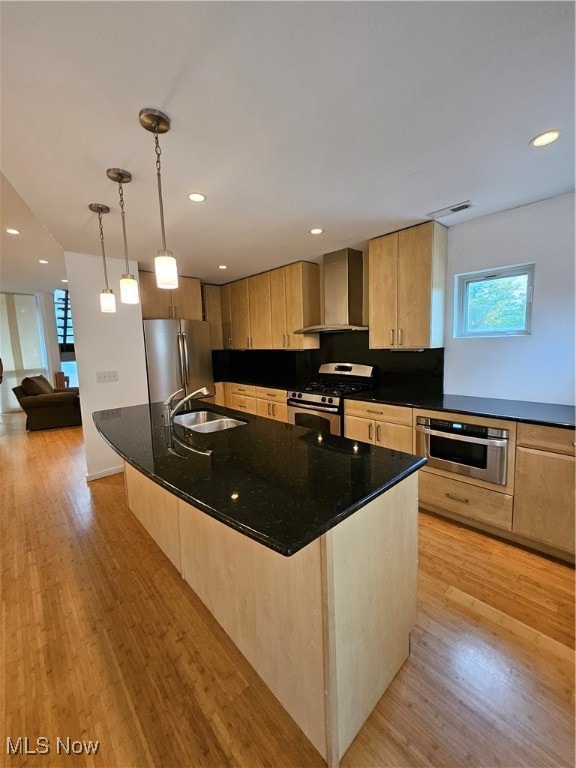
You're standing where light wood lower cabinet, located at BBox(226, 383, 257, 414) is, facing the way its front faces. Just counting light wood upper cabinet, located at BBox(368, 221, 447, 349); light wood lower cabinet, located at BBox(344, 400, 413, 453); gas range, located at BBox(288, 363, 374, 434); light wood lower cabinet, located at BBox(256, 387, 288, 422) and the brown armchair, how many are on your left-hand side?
4

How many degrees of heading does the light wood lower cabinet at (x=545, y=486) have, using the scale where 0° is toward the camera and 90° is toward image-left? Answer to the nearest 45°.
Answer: approximately 45°

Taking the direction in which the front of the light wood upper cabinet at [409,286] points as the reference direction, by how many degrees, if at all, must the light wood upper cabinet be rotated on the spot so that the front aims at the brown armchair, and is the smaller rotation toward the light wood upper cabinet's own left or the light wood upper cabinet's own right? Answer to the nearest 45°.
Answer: approximately 45° to the light wood upper cabinet's own right

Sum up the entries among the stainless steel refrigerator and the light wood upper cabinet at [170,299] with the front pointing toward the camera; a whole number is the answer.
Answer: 2

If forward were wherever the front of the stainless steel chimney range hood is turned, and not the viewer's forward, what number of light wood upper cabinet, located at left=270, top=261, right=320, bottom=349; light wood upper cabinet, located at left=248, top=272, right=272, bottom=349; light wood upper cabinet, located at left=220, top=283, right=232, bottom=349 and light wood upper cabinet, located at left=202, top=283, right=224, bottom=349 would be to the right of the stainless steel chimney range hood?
4

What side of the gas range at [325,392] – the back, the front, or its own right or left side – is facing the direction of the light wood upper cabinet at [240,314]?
right

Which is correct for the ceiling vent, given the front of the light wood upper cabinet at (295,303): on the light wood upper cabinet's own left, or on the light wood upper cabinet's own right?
on the light wood upper cabinet's own left

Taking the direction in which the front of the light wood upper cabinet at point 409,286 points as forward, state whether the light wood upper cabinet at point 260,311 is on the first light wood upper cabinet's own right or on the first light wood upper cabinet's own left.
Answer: on the first light wood upper cabinet's own right

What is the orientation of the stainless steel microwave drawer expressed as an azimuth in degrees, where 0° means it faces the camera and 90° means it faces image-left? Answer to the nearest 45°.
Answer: approximately 45°

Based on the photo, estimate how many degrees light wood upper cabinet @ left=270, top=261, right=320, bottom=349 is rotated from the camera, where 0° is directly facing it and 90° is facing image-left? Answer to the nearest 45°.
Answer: approximately 45°

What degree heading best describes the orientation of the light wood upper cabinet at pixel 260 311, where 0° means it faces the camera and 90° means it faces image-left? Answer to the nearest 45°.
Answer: approximately 45°
